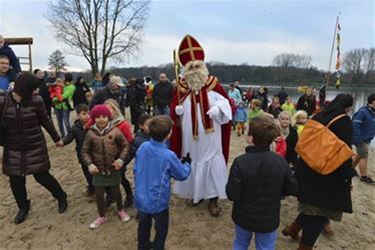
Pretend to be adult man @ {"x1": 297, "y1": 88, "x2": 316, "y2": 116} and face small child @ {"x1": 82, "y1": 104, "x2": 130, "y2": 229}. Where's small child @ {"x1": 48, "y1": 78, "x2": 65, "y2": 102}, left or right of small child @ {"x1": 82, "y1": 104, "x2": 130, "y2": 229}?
right

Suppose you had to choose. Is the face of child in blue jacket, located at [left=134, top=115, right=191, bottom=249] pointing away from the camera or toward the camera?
away from the camera

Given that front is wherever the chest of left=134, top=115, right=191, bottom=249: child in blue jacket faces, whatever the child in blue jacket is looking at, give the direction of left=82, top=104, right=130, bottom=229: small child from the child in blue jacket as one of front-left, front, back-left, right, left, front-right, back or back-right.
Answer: left

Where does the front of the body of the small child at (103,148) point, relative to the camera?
toward the camera

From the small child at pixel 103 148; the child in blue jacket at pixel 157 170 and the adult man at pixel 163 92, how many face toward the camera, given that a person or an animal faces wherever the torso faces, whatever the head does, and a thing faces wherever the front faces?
2

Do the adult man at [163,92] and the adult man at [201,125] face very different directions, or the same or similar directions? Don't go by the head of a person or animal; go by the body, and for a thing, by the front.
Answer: same or similar directions

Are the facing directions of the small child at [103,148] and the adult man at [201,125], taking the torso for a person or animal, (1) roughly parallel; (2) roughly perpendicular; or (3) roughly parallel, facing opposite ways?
roughly parallel

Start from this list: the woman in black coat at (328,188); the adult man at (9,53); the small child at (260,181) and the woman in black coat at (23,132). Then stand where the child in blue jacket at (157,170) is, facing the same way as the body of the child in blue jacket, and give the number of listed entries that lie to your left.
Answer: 2

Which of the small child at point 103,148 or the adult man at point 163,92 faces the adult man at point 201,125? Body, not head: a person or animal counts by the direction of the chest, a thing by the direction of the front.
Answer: the adult man at point 163,92

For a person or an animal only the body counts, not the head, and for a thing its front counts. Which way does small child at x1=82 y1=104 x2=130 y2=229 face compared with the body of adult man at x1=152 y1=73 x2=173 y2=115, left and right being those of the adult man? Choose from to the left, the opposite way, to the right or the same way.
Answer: the same way

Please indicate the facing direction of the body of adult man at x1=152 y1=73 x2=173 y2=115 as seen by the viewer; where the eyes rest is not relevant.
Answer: toward the camera

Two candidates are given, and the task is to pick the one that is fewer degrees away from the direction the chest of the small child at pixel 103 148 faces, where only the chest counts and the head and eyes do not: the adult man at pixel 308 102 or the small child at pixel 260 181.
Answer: the small child

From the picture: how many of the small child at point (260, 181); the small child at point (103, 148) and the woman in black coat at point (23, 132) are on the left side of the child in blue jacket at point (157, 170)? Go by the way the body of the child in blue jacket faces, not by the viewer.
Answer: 2

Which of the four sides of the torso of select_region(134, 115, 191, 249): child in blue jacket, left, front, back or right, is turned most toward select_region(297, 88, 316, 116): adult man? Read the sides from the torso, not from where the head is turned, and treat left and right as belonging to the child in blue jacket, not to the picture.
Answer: front

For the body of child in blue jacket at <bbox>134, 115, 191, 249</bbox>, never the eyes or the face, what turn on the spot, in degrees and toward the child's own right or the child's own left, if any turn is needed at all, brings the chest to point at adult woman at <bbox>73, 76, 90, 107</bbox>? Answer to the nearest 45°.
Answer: approximately 45° to the child's own left

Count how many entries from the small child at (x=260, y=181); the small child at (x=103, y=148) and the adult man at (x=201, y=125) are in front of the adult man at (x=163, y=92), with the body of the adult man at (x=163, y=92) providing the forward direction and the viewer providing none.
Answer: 3

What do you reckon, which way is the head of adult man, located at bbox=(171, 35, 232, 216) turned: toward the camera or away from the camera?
toward the camera

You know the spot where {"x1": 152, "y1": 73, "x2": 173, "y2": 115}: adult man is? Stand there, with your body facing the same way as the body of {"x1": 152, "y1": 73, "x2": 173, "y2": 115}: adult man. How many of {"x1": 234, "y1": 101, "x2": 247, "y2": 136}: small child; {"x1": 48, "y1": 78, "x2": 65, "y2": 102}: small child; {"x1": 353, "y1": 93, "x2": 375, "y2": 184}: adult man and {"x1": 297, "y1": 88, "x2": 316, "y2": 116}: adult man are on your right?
1

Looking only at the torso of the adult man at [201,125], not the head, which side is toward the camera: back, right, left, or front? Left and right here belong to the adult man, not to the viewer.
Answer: front

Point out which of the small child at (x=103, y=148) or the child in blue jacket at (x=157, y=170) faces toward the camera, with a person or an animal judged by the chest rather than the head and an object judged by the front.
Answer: the small child

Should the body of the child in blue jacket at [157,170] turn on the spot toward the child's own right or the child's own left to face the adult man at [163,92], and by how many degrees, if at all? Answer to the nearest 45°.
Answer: approximately 45° to the child's own left
